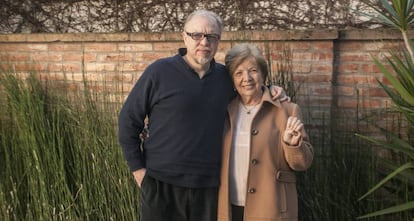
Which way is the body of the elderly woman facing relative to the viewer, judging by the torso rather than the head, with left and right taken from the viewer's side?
facing the viewer and to the left of the viewer

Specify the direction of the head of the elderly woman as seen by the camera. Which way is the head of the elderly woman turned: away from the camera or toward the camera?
toward the camera

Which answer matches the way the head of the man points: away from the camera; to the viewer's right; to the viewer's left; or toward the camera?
toward the camera
